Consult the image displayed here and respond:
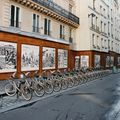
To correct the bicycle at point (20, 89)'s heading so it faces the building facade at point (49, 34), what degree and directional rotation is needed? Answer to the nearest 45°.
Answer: approximately 45° to its right

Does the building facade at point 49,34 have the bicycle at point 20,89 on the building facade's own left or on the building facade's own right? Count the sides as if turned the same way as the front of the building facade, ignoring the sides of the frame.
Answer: on the building facade's own right

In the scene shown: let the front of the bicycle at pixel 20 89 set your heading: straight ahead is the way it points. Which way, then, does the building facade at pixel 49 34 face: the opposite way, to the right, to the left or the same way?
the opposite way

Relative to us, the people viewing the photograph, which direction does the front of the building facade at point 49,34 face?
facing the viewer and to the right of the viewer

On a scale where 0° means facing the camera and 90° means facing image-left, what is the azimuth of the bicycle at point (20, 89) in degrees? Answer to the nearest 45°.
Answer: approximately 135°
